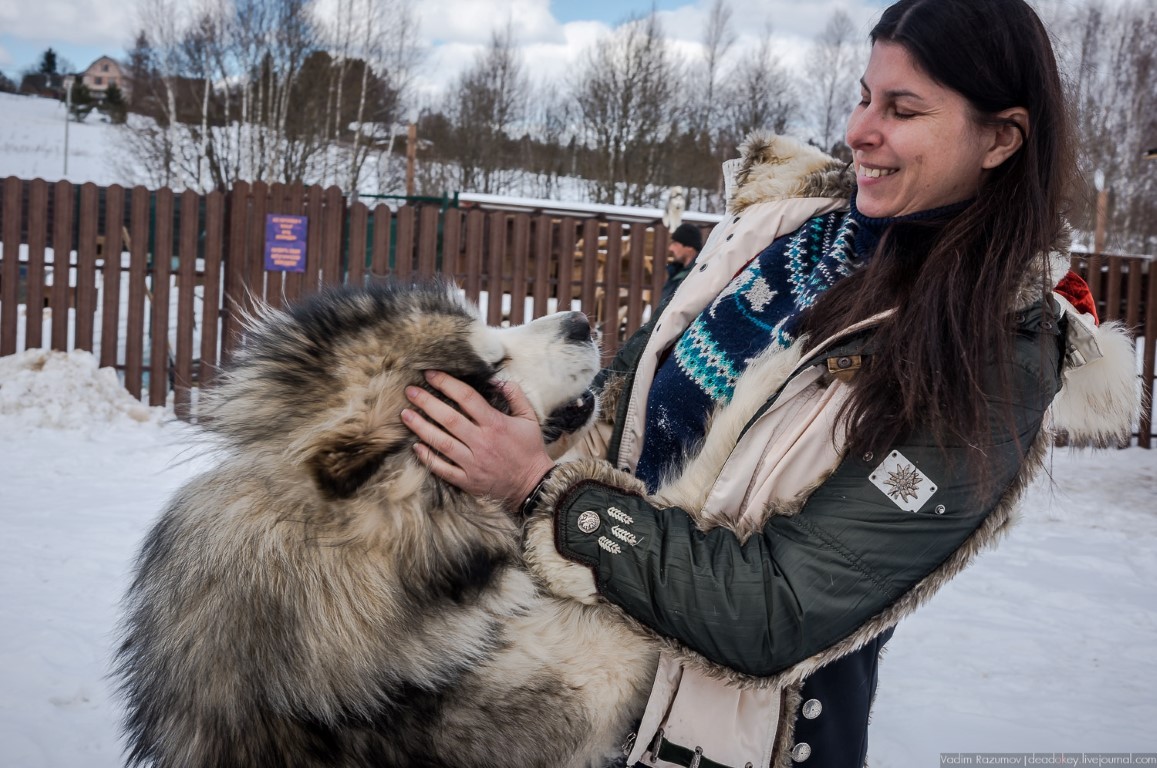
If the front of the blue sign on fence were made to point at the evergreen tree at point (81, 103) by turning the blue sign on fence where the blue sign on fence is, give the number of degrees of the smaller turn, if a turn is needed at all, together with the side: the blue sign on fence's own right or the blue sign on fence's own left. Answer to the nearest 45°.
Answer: approximately 180°

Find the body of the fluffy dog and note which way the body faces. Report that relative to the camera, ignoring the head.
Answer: to the viewer's right

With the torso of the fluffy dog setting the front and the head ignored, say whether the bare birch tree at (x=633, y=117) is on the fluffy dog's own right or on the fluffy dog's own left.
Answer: on the fluffy dog's own left

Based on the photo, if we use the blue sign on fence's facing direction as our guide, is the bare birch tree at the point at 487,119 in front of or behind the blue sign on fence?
behind

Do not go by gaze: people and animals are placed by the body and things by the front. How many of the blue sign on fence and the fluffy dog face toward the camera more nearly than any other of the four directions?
1

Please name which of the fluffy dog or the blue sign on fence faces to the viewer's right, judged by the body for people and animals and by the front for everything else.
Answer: the fluffy dog

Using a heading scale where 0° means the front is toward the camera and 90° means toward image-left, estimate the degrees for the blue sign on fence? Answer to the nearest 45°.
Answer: approximately 0°

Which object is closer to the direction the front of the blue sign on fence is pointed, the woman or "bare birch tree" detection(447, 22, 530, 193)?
the woman

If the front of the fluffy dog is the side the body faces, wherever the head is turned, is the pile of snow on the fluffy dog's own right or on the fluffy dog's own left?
on the fluffy dog's own left

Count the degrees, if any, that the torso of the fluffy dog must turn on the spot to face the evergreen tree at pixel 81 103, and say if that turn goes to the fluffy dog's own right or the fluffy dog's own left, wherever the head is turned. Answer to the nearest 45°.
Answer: approximately 90° to the fluffy dog's own left

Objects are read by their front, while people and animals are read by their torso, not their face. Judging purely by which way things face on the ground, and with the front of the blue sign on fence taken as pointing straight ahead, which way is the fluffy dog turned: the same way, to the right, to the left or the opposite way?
to the left
